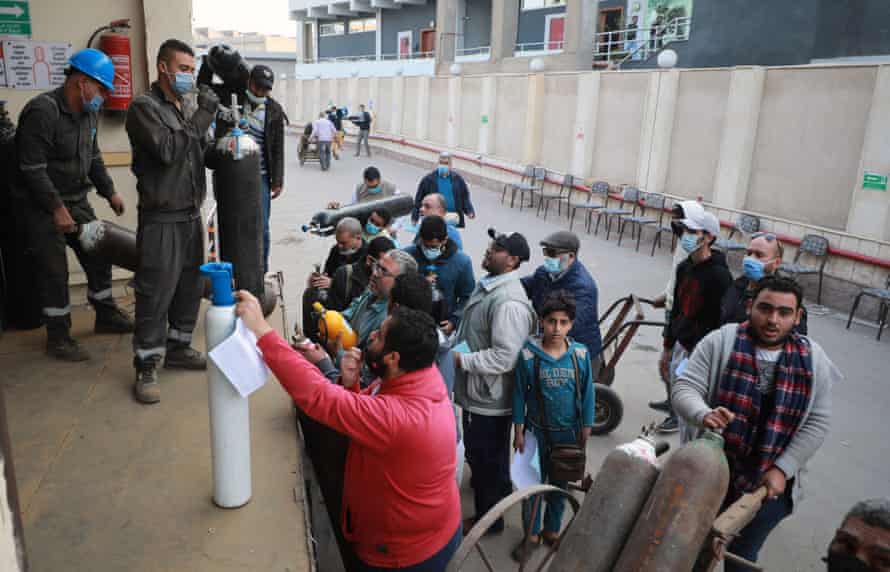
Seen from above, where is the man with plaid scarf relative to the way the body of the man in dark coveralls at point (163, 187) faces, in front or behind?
in front

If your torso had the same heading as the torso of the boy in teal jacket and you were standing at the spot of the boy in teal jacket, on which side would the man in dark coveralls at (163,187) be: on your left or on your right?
on your right

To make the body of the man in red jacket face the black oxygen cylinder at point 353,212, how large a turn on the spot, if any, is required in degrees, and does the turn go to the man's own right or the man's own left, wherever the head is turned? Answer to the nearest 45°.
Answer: approximately 90° to the man's own right

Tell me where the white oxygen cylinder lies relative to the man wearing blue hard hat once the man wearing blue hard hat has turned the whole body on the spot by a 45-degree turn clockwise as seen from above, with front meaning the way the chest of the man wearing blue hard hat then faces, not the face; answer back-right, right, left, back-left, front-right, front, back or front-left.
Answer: front

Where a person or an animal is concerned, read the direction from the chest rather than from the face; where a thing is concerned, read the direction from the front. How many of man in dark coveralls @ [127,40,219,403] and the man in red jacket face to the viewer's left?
1

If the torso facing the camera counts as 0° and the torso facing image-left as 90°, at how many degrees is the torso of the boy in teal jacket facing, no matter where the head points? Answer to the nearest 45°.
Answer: approximately 0°

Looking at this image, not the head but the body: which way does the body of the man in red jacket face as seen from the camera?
to the viewer's left

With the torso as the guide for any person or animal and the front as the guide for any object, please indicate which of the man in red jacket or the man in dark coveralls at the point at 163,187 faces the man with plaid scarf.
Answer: the man in dark coveralls

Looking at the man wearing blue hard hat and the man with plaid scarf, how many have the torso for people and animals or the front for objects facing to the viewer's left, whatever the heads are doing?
0

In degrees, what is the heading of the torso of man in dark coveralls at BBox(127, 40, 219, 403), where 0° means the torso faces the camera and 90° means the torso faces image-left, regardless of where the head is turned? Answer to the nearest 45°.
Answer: approximately 315°

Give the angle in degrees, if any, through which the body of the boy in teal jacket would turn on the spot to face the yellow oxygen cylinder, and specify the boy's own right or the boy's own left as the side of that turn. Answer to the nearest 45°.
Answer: approximately 45° to the boy's own right

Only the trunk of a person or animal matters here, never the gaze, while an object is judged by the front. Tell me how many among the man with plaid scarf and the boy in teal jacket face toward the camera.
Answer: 2

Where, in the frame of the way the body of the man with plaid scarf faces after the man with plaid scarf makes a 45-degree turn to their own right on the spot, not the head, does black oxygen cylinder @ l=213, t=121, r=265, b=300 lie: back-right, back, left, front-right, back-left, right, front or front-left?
front-right
